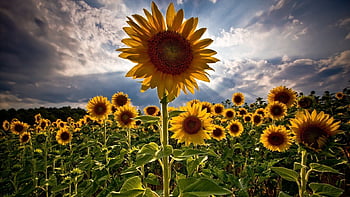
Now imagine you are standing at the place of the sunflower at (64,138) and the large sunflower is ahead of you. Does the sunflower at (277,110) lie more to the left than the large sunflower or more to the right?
left

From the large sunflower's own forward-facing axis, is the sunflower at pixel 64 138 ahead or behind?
behind

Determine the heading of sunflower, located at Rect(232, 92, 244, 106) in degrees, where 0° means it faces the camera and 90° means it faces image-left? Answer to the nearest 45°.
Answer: approximately 0°

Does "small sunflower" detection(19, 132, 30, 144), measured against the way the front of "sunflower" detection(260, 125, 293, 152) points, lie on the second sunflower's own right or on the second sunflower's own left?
on the second sunflower's own right

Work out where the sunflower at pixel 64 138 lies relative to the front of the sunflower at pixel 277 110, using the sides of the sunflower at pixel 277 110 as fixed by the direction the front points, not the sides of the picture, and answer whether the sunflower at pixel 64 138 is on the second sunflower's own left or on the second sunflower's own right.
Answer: on the second sunflower's own right

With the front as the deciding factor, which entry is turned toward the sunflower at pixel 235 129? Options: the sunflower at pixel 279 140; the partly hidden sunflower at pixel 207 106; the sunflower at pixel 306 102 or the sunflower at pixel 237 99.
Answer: the sunflower at pixel 237 99

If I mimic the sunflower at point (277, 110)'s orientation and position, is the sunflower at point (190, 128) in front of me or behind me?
in front

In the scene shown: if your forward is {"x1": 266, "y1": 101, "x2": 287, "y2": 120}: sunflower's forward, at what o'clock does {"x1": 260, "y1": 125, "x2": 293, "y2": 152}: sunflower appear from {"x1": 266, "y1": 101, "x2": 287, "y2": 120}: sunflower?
{"x1": 260, "y1": 125, "x2": 293, "y2": 152}: sunflower is roughly at 12 o'clock from {"x1": 266, "y1": 101, "x2": 287, "y2": 120}: sunflower.

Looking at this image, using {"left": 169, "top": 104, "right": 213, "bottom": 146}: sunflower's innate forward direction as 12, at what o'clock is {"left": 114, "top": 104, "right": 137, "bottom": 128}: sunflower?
{"left": 114, "top": 104, "right": 137, "bottom": 128}: sunflower is roughly at 4 o'clock from {"left": 169, "top": 104, "right": 213, "bottom": 146}: sunflower.
